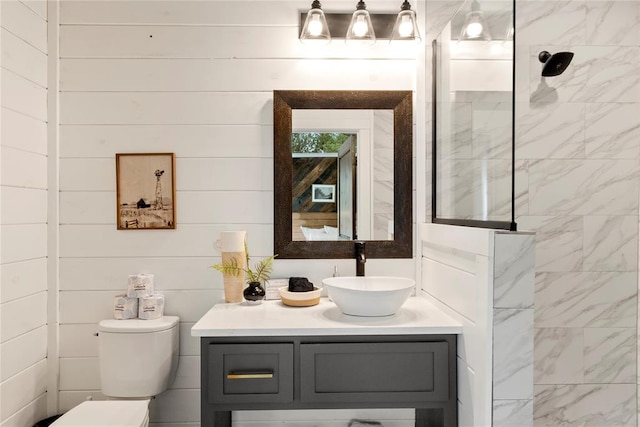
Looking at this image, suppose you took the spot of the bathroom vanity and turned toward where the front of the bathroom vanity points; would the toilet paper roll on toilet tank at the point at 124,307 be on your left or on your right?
on your right

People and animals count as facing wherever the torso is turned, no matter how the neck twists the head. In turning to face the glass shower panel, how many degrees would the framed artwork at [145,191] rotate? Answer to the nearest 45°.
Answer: approximately 45° to its left

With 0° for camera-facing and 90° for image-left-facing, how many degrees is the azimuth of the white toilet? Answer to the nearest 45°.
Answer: approximately 45°

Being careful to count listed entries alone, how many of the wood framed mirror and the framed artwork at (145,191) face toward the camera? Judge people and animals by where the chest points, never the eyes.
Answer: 2

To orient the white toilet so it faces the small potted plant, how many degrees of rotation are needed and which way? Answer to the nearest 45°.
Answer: approximately 135° to its left
